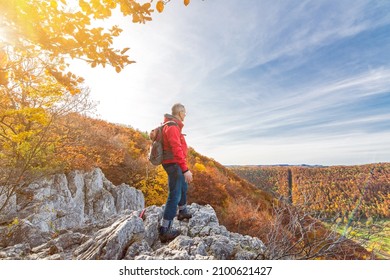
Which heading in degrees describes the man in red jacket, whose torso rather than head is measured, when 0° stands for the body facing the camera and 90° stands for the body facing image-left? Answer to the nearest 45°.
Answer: approximately 270°
